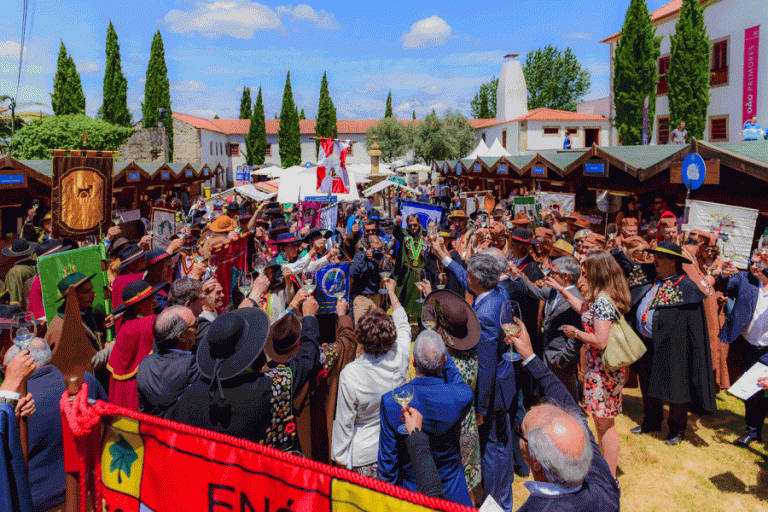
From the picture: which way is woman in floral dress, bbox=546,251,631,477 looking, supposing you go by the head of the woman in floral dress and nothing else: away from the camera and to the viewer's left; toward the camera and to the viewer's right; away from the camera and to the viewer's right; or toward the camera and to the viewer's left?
away from the camera and to the viewer's left

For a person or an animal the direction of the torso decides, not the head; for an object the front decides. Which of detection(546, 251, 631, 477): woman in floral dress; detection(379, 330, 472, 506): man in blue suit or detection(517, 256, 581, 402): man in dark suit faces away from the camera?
detection(379, 330, 472, 506): man in blue suit

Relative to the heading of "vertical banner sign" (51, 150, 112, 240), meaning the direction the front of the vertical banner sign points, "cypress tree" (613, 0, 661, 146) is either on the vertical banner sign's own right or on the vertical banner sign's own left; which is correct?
on the vertical banner sign's own left

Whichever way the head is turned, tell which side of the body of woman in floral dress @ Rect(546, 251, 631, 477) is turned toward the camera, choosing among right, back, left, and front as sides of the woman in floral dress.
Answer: left

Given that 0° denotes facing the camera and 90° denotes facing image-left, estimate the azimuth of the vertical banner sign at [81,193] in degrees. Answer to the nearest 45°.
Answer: approximately 0°

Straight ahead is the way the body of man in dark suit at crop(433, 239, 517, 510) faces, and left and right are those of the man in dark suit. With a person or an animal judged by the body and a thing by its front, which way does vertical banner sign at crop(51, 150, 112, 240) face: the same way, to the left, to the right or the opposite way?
the opposite way

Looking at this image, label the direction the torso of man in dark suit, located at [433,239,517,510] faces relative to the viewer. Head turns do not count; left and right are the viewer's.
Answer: facing away from the viewer and to the left of the viewer

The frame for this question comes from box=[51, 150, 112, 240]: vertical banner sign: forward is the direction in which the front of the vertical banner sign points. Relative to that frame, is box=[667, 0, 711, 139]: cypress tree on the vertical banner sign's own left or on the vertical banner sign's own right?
on the vertical banner sign's own left

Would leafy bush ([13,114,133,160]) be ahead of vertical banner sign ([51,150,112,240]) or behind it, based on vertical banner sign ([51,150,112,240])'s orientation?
behind

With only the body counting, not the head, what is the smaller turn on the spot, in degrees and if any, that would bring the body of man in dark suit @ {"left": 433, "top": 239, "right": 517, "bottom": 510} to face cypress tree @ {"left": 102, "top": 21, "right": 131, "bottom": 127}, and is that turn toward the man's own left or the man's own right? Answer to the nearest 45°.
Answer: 0° — they already face it
